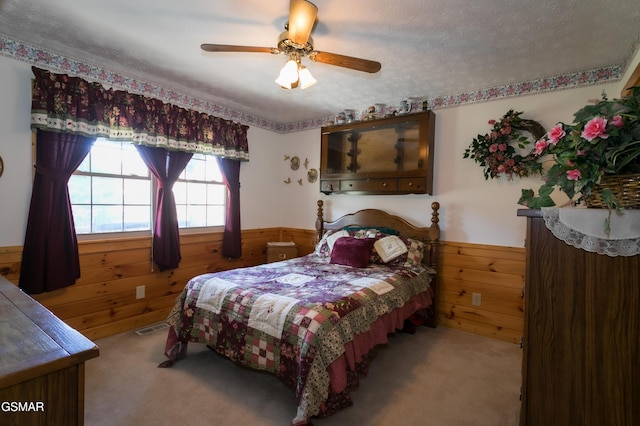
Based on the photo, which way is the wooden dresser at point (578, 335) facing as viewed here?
to the viewer's left

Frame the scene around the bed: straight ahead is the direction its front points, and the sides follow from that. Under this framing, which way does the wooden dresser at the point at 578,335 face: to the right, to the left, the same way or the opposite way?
to the right

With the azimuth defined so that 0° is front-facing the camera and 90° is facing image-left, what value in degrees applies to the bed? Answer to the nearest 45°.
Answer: approximately 45°

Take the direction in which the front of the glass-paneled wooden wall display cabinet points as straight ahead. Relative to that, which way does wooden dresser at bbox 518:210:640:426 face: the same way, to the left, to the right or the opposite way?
to the right

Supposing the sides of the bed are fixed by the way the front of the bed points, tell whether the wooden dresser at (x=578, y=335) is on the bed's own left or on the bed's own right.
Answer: on the bed's own left

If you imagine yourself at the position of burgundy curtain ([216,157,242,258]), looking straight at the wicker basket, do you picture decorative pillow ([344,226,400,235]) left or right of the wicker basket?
left

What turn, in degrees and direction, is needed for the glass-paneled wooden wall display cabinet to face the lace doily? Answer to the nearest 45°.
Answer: approximately 45° to its left

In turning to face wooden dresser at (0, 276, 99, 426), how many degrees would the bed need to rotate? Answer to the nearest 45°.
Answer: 0° — it already faces it
